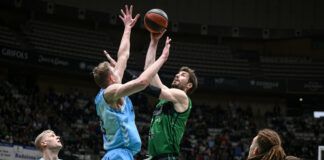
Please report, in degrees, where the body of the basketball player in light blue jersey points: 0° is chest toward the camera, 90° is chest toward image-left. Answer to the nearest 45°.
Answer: approximately 225°

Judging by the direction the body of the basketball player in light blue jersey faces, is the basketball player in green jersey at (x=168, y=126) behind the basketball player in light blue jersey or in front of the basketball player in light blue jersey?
in front

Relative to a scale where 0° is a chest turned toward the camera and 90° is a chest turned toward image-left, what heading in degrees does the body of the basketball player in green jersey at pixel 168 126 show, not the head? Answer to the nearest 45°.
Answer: approximately 45°

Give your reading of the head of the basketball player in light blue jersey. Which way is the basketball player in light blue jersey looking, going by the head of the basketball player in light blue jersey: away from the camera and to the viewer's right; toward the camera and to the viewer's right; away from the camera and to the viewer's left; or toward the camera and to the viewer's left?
away from the camera and to the viewer's right

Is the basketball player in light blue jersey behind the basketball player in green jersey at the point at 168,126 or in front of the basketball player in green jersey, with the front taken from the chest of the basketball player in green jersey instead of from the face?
in front

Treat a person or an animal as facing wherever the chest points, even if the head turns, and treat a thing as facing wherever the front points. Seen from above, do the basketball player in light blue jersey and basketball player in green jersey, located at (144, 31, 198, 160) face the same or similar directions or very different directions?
very different directions
